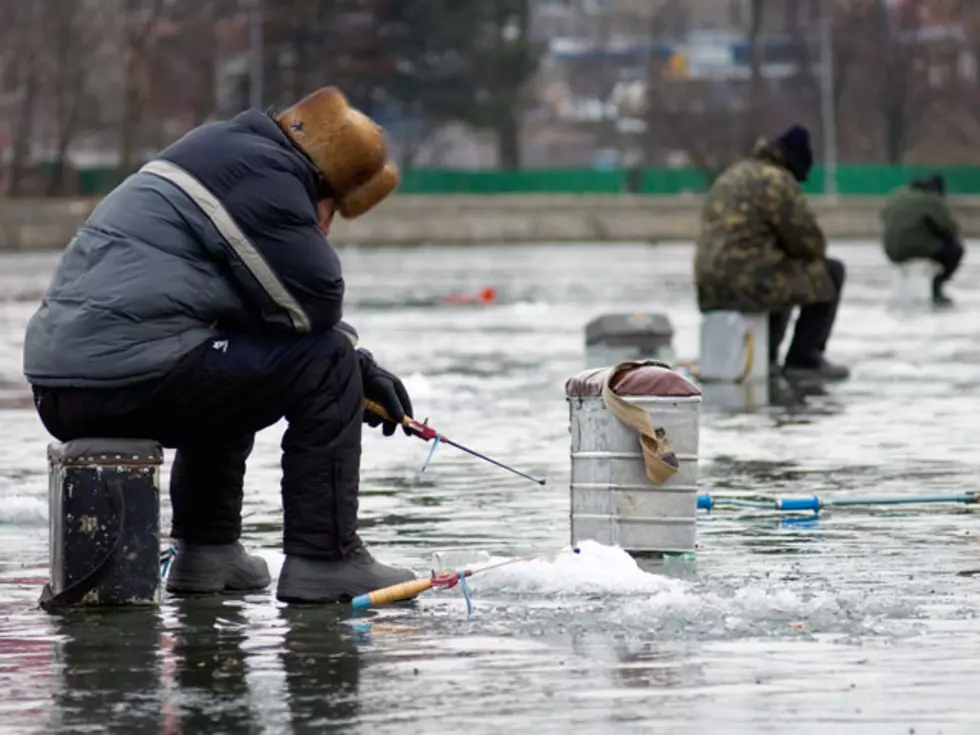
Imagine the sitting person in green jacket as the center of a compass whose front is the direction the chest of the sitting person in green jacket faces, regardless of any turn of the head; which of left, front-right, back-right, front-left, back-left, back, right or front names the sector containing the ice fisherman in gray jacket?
right

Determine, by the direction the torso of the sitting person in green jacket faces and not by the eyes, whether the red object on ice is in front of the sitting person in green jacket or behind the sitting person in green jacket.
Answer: behind

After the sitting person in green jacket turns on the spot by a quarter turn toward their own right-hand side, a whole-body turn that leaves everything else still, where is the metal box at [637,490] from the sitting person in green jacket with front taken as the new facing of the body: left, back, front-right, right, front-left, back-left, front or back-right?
front

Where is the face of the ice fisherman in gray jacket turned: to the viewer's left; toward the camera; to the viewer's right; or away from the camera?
to the viewer's right

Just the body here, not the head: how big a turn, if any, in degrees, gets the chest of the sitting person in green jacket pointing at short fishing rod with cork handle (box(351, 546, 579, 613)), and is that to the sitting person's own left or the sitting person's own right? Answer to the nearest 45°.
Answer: approximately 90° to the sitting person's own right

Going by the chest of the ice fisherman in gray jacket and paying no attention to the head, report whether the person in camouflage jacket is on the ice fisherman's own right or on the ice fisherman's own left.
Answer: on the ice fisherman's own left

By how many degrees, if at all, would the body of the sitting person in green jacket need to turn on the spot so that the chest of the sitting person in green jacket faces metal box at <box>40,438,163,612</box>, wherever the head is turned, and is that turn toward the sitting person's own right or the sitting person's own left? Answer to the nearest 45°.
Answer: approximately 90° to the sitting person's own right

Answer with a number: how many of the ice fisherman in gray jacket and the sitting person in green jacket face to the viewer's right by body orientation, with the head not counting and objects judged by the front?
2

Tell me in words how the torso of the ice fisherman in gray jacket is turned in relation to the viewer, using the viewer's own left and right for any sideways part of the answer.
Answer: facing to the right of the viewer

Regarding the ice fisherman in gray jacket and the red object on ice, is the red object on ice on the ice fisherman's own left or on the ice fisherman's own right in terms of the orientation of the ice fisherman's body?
on the ice fisherman's own left

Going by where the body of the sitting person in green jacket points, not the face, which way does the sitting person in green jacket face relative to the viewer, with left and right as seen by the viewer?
facing to the right of the viewer

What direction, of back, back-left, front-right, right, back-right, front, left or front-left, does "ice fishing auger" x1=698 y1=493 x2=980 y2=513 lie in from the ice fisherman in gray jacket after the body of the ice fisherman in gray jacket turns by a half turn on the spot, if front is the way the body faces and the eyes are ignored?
back-right
